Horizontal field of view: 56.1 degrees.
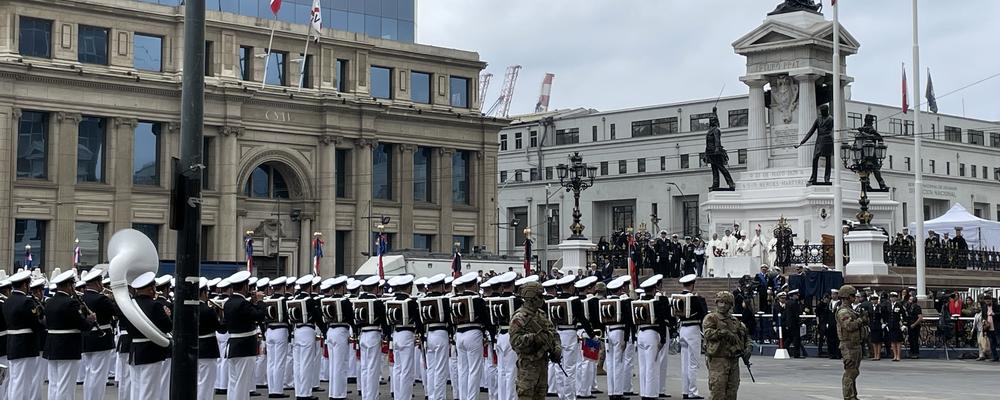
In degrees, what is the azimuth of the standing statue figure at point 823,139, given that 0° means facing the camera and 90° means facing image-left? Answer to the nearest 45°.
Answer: approximately 0°

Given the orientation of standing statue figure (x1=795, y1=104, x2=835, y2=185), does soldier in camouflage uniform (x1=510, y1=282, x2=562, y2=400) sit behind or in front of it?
in front

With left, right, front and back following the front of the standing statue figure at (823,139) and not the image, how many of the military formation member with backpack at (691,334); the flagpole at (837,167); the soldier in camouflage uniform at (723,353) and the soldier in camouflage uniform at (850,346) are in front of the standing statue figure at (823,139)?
4

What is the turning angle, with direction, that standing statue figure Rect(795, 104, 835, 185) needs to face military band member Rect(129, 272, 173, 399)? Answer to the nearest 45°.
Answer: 0° — it already faces them

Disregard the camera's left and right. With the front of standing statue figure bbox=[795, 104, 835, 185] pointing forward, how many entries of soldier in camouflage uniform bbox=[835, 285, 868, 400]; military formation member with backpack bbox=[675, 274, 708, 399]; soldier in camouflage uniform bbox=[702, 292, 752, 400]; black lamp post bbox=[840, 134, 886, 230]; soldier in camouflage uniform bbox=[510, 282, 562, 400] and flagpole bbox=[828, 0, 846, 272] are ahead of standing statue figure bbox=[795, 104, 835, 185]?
6

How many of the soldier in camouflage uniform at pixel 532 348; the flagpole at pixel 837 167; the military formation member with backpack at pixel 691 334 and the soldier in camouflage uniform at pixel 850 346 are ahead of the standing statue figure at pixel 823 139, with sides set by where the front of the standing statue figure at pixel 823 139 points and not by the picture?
4
